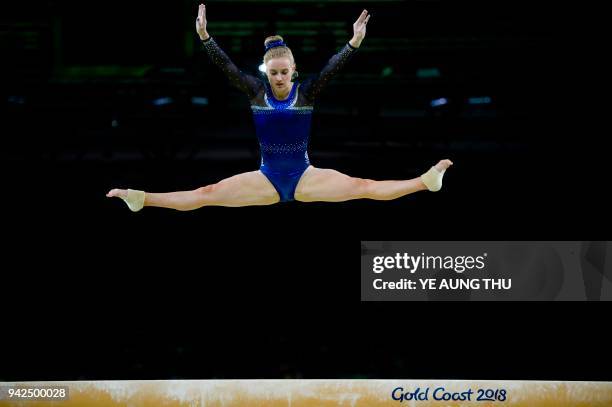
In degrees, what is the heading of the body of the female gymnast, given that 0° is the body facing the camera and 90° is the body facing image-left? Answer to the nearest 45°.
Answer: approximately 0°
